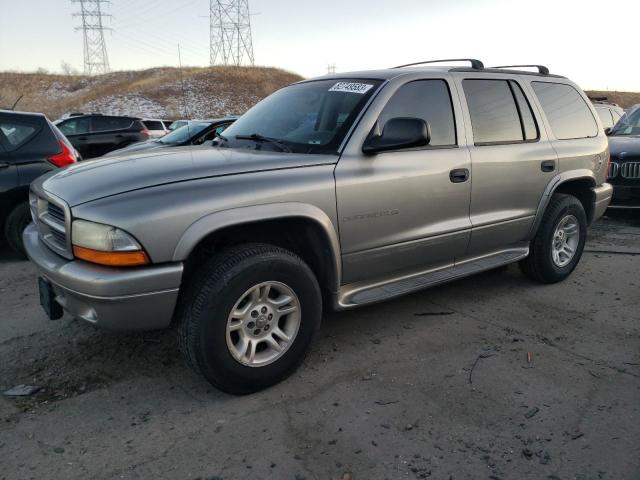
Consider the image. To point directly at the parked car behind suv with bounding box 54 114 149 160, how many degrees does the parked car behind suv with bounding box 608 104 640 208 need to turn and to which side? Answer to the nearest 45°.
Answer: approximately 45° to its right

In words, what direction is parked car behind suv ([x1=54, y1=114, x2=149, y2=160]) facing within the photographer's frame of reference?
facing to the left of the viewer

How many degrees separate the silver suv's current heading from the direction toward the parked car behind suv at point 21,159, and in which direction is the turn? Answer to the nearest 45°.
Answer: approximately 90° to its right

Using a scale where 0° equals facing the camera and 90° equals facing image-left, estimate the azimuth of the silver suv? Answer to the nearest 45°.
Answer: approximately 45°

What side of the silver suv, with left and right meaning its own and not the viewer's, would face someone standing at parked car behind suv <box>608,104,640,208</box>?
back

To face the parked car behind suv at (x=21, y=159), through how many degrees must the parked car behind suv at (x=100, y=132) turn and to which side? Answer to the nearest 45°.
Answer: approximately 90° to its left

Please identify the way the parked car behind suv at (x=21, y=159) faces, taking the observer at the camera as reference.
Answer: facing to the left of the viewer

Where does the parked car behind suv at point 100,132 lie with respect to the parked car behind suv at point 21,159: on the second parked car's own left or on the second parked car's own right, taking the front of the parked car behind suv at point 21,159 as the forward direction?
on the second parked car's own right
